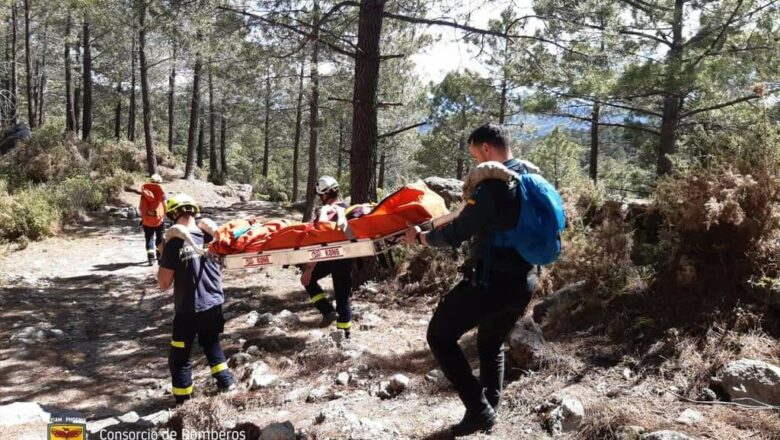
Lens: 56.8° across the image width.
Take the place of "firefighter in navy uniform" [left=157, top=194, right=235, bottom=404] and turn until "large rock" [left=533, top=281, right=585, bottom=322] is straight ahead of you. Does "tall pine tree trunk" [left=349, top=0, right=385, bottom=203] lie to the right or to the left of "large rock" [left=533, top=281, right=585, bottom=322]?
left

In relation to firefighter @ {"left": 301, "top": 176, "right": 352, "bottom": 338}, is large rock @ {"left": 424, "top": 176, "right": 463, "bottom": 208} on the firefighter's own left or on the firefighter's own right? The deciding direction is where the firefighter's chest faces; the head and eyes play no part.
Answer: on the firefighter's own right

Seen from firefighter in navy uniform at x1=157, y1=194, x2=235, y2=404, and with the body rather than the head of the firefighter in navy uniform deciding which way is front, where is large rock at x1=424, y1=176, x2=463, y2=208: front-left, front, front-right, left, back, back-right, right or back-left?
right

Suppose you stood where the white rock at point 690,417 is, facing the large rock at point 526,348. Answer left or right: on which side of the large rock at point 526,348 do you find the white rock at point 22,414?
left

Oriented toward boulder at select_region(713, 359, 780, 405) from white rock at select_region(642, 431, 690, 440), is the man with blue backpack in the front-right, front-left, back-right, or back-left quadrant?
back-left

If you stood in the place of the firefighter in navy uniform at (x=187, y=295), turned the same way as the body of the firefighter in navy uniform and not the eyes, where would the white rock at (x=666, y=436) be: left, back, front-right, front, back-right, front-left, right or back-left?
back

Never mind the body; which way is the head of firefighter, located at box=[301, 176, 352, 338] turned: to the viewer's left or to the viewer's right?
to the viewer's left

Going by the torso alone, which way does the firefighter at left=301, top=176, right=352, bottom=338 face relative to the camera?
to the viewer's left

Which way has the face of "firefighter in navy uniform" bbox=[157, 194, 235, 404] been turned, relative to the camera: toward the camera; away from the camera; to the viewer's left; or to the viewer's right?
away from the camera

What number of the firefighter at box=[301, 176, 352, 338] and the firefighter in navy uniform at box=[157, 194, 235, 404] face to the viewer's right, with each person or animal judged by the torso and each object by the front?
0

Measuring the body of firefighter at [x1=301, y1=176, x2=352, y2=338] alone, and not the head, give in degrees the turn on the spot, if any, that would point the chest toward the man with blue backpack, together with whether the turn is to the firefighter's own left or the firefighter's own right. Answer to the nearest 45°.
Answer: approximately 90° to the firefighter's own left

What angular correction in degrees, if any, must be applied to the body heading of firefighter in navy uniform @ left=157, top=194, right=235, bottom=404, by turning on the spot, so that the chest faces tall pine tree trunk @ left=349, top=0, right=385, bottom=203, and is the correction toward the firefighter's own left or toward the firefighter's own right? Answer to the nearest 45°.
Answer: approximately 90° to the firefighter's own right

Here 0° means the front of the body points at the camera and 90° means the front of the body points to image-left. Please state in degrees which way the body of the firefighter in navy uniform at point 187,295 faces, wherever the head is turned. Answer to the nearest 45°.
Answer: approximately 135°
